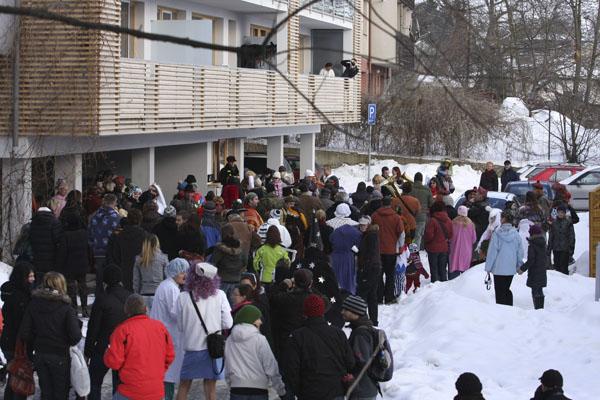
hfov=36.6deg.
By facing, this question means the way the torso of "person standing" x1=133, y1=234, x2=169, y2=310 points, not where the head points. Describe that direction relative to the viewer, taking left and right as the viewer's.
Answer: facing away from the viewer

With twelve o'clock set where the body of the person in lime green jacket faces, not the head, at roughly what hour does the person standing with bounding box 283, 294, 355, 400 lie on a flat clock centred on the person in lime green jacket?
The person standing is roughly at 6 o'clock from the person in lime green jacket.

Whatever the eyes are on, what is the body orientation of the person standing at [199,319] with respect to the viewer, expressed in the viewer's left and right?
facing away from the viewer

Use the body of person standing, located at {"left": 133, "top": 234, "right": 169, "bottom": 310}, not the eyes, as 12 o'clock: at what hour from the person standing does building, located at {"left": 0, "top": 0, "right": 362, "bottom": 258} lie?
The building is roughly at 12 o'clock from the person standing.

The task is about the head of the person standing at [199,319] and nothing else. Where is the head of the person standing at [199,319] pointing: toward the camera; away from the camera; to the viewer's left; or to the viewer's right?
away from the camera

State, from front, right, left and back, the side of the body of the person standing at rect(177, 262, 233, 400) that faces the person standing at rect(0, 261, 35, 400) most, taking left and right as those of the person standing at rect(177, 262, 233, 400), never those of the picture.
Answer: left

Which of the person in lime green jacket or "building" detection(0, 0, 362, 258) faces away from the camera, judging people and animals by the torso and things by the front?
the person in lime green jacket

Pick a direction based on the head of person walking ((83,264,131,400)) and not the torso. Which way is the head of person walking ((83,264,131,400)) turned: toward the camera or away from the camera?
away from the camera

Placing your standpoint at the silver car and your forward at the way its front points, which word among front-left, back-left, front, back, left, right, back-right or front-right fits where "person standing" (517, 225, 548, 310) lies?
left

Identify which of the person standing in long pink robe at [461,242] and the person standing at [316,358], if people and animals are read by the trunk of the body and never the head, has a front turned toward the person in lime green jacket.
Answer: the person standing at [316,358]

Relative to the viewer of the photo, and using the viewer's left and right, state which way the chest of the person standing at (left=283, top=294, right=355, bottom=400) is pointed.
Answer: facing away from the viewer

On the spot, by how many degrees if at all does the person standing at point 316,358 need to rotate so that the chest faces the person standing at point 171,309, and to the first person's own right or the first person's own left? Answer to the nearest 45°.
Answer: approximately 45° to the first person's own left

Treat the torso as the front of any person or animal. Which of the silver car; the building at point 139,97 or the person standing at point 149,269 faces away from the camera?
the person standing
